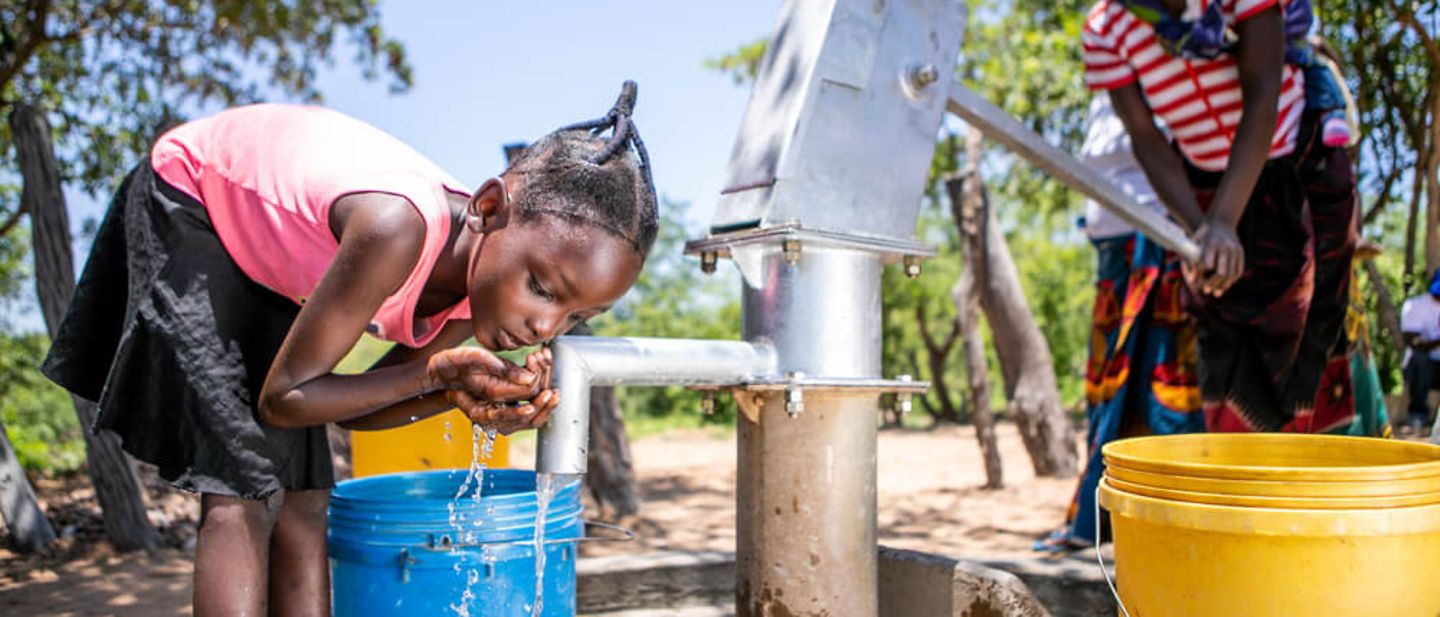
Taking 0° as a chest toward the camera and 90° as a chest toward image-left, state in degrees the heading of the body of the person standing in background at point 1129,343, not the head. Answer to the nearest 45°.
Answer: approximately 90°

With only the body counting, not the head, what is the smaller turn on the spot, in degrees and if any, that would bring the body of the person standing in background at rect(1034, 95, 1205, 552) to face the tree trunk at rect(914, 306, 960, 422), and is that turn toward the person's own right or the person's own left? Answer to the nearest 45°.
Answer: approximately 90° to the person's own right

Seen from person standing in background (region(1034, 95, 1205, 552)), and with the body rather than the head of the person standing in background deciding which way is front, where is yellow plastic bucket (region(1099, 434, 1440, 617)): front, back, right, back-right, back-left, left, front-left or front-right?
left

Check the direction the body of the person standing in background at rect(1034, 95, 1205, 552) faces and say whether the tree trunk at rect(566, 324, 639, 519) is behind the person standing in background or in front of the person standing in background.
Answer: in front

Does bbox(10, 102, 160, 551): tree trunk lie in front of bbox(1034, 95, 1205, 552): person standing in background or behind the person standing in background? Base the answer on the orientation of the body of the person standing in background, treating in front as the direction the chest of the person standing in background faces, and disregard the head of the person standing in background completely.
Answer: in front

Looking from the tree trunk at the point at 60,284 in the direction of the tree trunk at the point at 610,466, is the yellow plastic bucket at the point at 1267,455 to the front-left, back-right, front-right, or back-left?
front-right
